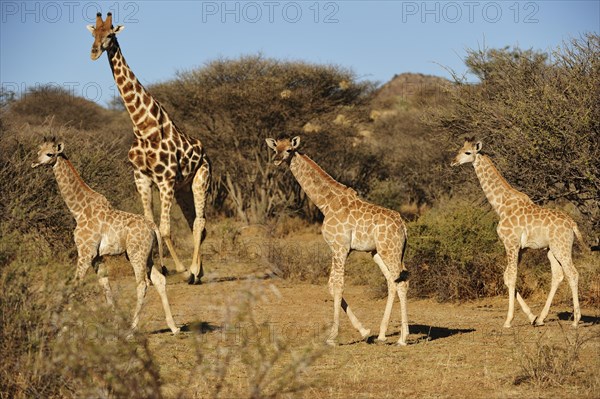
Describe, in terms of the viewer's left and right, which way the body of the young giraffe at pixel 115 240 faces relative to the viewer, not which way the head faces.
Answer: facing to the left of the viewer

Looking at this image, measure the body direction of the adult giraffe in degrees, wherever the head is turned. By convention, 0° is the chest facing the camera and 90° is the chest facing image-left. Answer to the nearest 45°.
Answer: approximately 45°

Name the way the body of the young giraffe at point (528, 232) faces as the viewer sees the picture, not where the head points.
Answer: to the viewer's left

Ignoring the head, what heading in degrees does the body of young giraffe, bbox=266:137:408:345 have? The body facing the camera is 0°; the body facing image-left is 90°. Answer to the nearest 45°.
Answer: approximately 90°

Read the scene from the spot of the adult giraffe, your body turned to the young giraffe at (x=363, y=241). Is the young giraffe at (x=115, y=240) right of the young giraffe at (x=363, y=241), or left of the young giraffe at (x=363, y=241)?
right

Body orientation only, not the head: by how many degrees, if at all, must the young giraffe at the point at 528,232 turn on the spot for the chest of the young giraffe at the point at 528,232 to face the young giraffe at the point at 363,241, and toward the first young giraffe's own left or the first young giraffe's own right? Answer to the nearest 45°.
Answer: approximately 45° to the first young giraffe's own left

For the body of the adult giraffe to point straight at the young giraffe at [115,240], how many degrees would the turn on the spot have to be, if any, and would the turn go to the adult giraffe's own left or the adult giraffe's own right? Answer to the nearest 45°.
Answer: approximately 45° to the adult giraffe's own left

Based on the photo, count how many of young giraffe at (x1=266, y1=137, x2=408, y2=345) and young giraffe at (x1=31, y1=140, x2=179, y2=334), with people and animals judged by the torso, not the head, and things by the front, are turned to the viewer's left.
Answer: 2

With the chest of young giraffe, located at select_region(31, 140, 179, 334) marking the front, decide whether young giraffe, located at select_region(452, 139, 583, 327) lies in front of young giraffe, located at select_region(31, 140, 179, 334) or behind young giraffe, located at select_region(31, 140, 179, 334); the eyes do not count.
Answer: behind

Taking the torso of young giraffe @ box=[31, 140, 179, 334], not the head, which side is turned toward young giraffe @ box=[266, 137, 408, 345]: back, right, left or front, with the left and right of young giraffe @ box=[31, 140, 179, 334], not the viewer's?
back

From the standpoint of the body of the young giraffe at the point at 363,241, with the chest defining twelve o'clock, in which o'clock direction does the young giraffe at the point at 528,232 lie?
the young giraffe at the point at 528,232 is roughly at 5 o'clock from the young giraffe at the point at 363,241.
